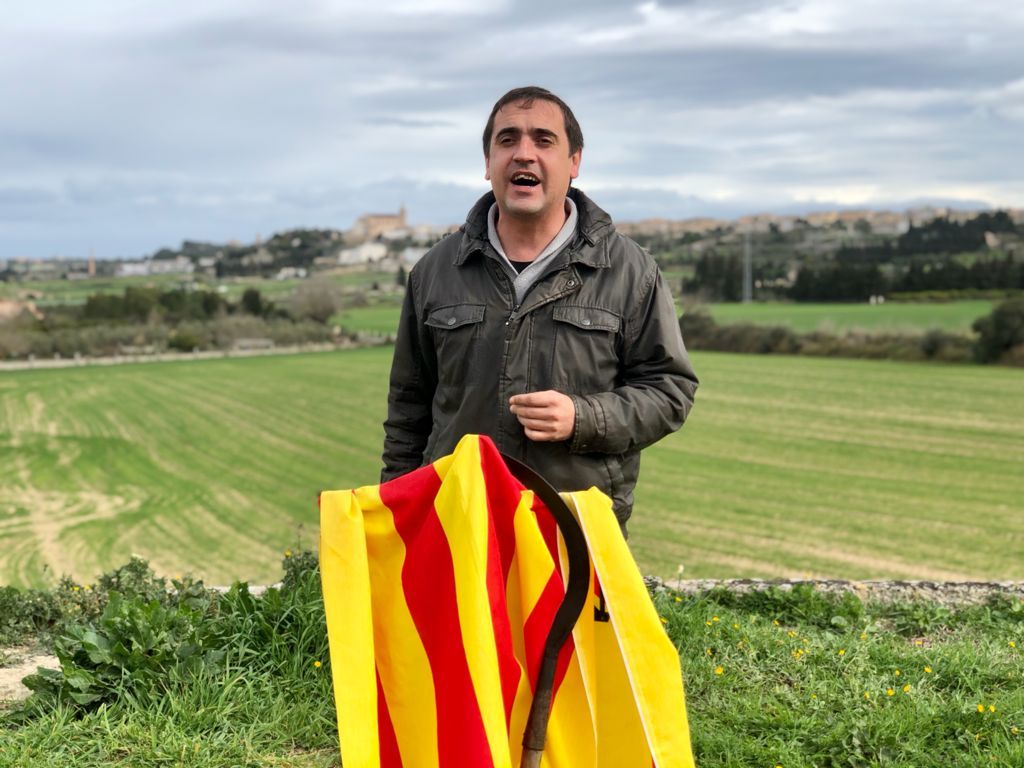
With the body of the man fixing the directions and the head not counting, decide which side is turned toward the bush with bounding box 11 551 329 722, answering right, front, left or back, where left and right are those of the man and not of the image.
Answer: right

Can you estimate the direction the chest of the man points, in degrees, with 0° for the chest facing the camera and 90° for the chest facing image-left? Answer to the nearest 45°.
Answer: approximately 0°

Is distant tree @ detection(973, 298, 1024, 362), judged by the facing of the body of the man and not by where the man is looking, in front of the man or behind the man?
behind
